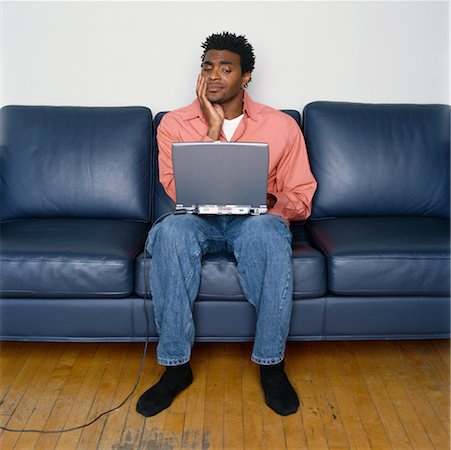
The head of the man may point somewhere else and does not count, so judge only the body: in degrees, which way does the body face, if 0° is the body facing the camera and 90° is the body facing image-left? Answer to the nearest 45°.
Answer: approximately 0°

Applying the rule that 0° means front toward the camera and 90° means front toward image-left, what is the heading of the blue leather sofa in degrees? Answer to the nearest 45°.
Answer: approximately 0°
